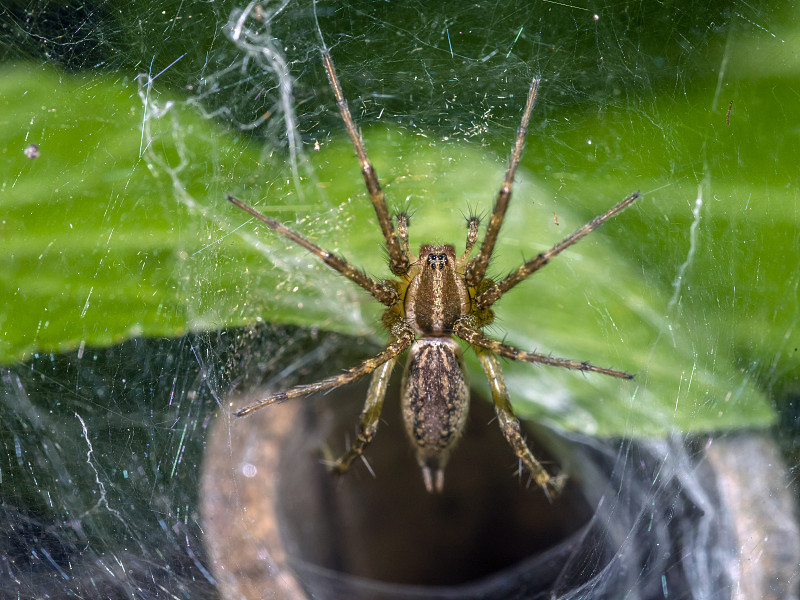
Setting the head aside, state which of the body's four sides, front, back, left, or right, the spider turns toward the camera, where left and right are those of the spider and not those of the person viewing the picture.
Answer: back
